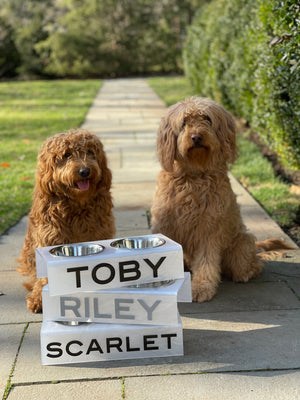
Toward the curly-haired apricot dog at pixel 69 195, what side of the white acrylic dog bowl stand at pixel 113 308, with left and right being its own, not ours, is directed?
back

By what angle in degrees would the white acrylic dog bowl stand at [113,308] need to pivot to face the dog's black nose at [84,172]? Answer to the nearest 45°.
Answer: approximately 180°

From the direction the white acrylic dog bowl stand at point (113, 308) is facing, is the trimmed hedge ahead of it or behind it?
behind

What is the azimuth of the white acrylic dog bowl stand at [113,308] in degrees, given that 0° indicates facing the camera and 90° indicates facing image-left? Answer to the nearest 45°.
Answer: approximately 0°

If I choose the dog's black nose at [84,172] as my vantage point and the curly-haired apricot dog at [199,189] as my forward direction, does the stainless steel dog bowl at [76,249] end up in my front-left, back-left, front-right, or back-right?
back-right
